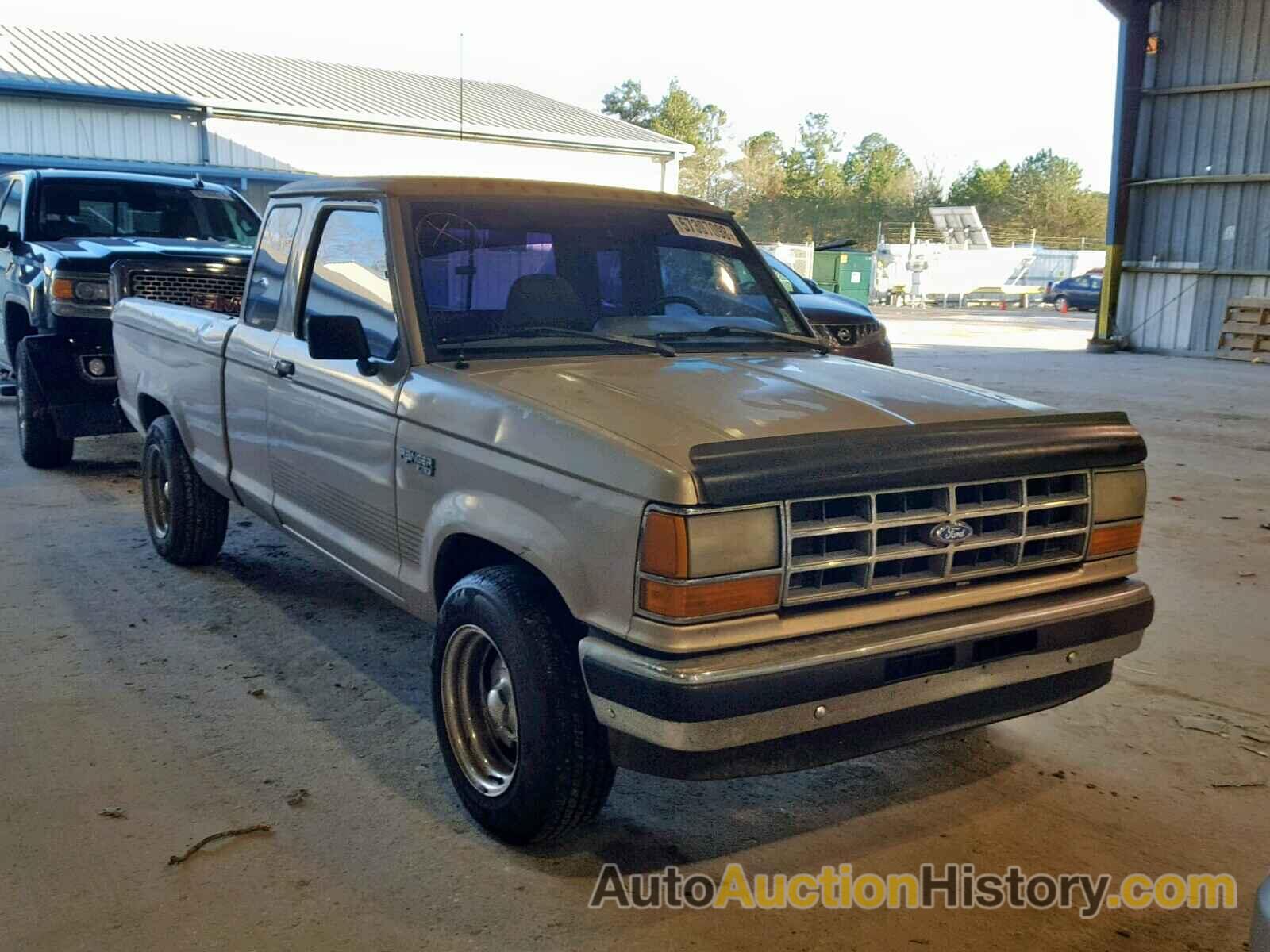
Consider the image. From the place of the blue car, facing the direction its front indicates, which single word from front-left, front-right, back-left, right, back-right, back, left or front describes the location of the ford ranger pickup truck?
left

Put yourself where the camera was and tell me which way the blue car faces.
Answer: facing to the left of the viewer

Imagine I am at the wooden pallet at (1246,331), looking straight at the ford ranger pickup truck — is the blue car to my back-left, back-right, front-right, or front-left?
back-right

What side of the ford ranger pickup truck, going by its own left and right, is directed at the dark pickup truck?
back

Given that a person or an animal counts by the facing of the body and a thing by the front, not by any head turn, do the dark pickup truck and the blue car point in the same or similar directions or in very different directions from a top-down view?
very different directions

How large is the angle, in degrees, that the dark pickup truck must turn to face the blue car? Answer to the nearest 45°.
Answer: approximately 90° to its left

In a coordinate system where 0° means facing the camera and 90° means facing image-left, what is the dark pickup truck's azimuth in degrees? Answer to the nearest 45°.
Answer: approximately 315°

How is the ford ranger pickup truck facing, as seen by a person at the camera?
facing the viewer and to the right of the viewer

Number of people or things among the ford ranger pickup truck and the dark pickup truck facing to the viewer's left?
0

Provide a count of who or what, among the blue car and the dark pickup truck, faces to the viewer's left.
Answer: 1

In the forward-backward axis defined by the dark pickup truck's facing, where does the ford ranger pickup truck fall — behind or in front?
in front
